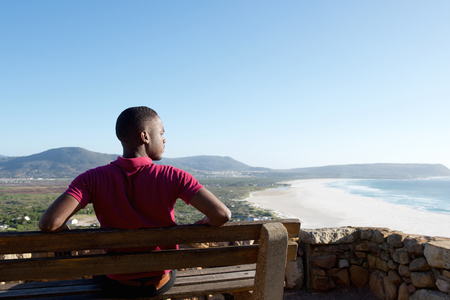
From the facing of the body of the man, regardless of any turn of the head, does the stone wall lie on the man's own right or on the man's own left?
on the man's own right

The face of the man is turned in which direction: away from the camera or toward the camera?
away from the camera

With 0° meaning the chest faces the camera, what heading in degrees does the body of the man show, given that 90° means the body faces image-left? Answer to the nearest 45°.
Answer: approximately 180°
